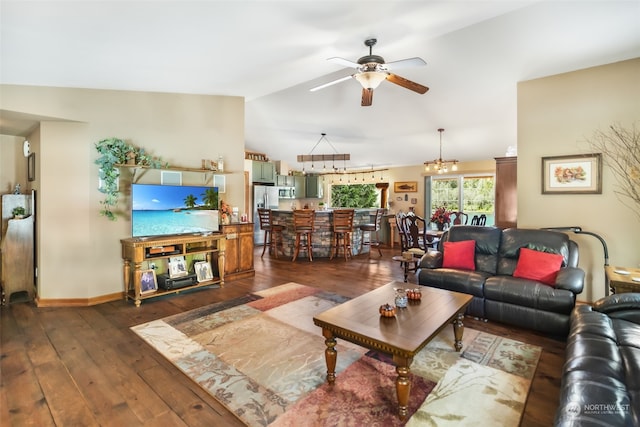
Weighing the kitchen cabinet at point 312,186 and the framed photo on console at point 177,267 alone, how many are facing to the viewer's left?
0

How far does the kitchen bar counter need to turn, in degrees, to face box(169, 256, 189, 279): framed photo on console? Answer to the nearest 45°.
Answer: approximately 45° to its right

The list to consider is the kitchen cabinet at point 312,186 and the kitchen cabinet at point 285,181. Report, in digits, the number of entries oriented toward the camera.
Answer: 2

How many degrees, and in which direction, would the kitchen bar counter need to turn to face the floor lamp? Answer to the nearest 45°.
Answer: approximately 45° to its left

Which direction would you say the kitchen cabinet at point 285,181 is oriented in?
toward the camera

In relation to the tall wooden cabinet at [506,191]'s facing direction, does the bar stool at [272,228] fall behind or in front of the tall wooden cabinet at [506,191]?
in front

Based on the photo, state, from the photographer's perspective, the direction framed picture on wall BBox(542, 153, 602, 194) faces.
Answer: facing the viewer and to the left of the viewer

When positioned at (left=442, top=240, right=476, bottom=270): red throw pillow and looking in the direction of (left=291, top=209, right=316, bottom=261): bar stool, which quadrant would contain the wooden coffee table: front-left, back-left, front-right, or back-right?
back-left

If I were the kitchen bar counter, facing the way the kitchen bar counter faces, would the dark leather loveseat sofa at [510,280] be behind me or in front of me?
in front

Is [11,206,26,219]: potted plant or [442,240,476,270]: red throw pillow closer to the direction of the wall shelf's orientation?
the red throw pillow

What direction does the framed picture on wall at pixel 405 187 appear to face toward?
toward the camera

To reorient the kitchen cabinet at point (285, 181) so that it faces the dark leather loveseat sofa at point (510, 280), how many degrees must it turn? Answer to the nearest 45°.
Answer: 0° — it already faces it

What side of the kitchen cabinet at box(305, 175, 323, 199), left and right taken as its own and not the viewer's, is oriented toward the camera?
front

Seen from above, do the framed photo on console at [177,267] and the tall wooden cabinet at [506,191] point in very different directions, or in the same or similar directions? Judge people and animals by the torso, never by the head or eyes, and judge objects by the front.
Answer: very different directions

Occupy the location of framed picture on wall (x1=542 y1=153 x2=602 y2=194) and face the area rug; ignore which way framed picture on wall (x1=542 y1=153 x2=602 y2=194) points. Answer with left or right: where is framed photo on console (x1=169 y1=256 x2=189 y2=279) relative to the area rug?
right
